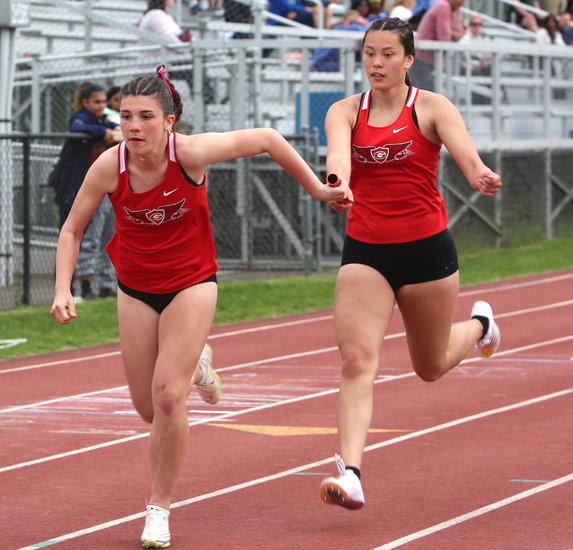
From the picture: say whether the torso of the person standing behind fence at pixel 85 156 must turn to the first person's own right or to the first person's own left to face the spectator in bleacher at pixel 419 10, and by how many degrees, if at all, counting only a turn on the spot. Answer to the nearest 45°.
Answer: approximately 90° to the first person's own left

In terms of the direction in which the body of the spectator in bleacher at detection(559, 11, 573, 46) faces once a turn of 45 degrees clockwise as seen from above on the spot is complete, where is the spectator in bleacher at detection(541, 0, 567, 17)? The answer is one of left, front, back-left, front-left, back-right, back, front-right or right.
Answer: right

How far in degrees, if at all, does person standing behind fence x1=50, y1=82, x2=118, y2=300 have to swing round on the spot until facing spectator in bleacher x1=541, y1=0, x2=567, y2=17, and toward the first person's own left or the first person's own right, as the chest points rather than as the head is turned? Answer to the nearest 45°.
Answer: approximately 90° to the first person's own left

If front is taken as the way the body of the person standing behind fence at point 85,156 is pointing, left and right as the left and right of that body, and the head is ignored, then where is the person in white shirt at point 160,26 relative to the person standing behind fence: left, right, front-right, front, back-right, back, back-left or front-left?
back-left

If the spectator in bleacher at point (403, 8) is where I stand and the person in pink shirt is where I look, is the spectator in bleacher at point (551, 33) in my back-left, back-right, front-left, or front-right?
back-left

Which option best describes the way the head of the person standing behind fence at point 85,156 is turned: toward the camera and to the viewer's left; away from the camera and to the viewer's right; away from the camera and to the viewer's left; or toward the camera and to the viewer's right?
toward the camera and to the viewer's right

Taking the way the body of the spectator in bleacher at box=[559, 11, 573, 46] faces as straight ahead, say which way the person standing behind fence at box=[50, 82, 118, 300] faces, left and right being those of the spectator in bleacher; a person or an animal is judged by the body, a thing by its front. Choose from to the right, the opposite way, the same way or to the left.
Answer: to the left

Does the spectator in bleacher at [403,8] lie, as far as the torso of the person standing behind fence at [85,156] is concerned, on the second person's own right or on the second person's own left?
on the second person's own left
